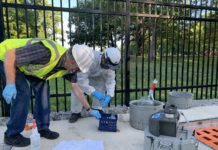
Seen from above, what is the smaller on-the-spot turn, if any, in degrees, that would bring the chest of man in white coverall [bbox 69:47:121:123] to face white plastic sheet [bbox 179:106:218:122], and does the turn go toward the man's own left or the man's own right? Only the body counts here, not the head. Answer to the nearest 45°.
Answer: approximately 45° to the man's own left
